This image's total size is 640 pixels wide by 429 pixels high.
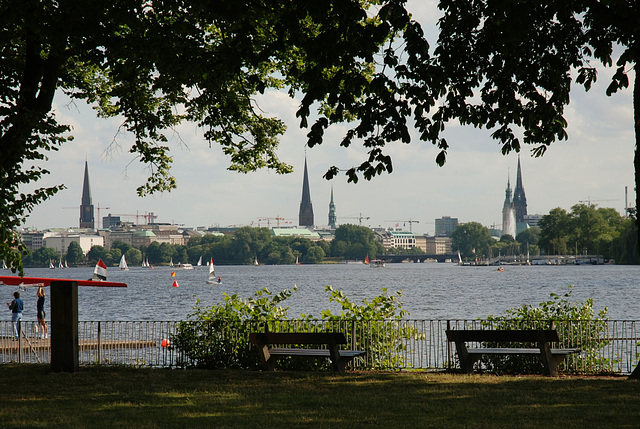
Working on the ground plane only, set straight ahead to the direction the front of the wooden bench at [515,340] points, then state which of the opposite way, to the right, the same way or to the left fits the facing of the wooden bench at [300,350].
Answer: the same way

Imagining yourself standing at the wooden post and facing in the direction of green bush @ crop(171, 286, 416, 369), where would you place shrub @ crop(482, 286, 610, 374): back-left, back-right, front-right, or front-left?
front-right

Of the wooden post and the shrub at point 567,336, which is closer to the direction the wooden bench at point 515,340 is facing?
the shrub

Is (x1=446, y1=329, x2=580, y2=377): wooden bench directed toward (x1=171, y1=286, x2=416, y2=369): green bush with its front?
no

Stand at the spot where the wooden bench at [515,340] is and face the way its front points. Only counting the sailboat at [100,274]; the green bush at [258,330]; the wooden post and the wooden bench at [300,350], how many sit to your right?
0

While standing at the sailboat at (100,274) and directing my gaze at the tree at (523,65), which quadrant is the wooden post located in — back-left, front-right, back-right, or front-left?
front-right

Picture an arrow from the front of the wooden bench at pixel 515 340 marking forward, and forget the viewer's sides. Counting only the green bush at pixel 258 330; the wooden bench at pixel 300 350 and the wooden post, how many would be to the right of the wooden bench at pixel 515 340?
0

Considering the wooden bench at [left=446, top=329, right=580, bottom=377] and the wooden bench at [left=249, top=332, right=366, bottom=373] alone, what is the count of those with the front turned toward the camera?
0

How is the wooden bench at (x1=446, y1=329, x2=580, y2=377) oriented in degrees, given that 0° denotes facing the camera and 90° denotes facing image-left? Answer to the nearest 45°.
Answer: approximately 225°

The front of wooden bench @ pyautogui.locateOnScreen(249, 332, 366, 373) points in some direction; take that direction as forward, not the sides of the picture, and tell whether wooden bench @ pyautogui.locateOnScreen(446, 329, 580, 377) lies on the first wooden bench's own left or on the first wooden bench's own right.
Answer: on the first wooden bench's own right

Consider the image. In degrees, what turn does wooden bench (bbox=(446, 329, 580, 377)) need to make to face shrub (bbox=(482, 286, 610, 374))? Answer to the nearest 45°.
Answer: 0° — it already faces it

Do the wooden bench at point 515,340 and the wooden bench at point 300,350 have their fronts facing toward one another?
no

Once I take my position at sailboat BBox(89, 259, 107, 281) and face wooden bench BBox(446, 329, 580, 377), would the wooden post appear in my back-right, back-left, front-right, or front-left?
front-right

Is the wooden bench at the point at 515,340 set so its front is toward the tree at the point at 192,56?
no

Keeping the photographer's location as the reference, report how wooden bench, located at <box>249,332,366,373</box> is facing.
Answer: facing away from the viewer and to the right of the viewer
